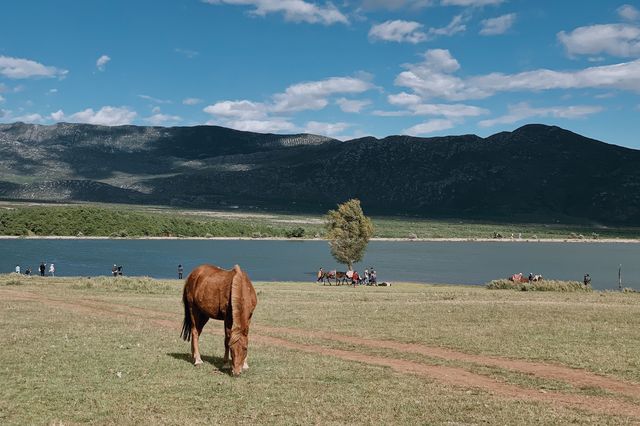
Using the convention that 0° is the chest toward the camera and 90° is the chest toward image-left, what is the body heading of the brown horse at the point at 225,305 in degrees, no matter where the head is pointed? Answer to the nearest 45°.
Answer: approximately 315°
